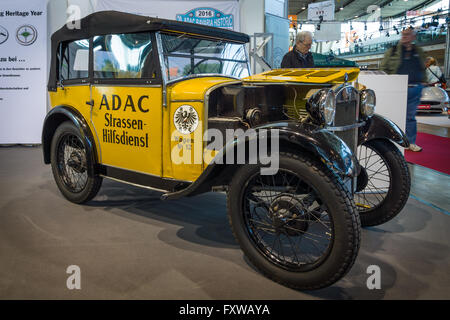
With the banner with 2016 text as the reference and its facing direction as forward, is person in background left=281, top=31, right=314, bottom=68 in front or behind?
in front

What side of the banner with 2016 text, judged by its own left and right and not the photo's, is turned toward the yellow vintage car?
front

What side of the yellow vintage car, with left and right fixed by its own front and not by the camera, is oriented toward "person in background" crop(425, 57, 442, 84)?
left

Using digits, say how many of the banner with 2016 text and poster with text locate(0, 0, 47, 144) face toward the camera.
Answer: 2

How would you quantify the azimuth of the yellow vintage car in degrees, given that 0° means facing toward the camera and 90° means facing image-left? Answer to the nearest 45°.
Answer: approximately 315°

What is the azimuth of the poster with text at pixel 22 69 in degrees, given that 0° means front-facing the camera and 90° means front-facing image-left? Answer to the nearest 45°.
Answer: approximately 0°

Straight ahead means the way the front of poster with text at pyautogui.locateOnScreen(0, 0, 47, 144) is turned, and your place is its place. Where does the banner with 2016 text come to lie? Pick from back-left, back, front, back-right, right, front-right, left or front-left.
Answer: left
